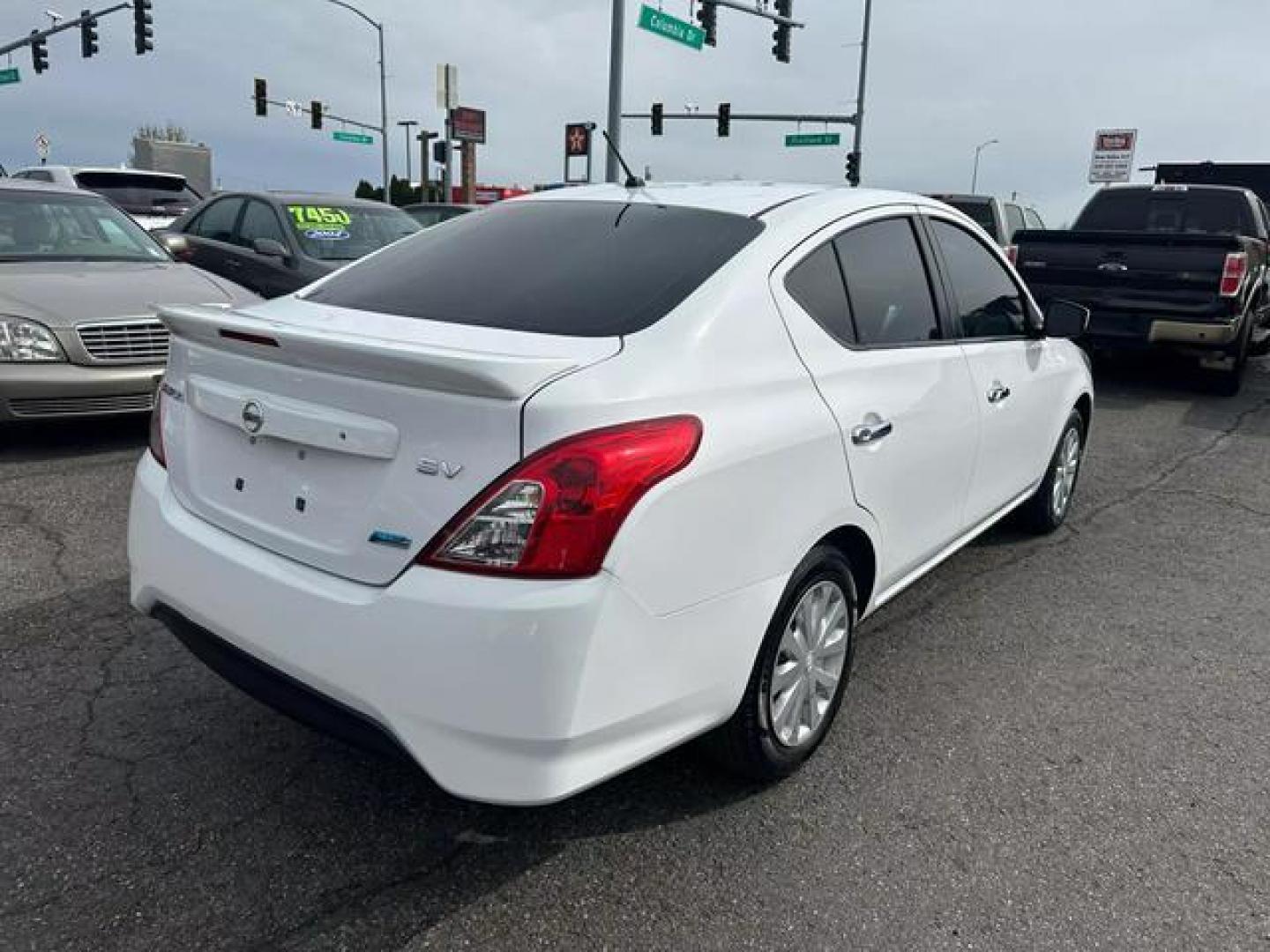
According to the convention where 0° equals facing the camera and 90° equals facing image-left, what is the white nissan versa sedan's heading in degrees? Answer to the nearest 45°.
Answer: approximately 225°

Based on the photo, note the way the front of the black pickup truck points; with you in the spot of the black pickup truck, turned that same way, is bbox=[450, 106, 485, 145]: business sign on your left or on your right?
on your left

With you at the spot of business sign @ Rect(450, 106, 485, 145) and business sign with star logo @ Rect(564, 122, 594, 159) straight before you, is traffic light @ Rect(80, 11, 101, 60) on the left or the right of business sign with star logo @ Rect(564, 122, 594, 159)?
right

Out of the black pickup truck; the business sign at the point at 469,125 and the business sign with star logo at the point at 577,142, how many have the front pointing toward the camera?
2

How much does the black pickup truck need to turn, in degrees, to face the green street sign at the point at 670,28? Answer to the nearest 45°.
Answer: approximately 90° to its left

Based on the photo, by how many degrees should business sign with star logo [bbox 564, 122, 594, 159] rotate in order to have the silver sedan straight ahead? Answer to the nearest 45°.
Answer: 0° — it already faces it

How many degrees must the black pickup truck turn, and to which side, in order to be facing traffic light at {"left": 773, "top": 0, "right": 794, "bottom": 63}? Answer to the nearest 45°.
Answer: approximately 90° to its left

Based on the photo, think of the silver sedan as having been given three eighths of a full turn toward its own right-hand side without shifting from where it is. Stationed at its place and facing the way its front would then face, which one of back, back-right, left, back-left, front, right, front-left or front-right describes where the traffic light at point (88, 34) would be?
right

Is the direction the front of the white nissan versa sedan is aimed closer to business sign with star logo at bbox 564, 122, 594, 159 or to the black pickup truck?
the black pickup truck
